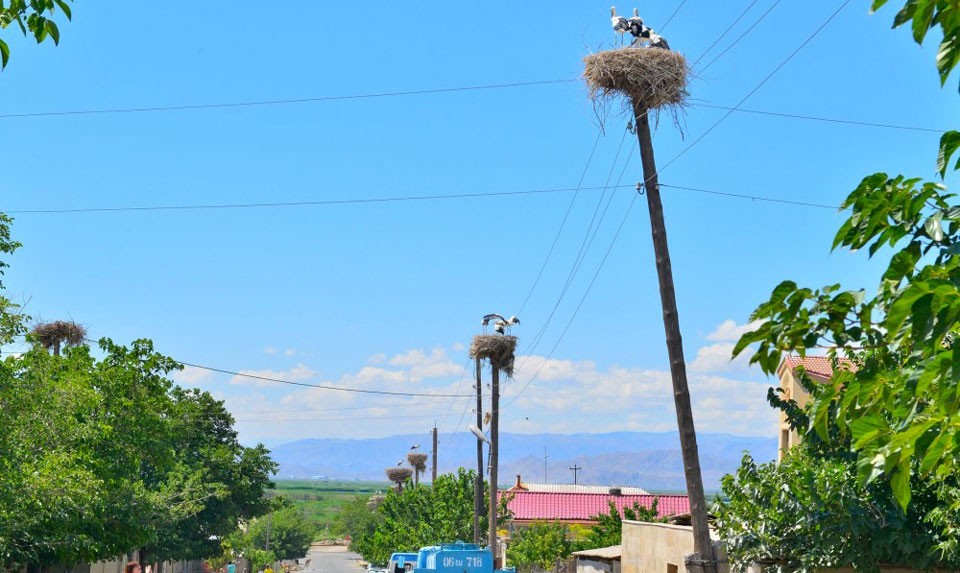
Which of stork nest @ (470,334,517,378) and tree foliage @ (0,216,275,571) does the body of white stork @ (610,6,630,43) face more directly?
the tree foliage

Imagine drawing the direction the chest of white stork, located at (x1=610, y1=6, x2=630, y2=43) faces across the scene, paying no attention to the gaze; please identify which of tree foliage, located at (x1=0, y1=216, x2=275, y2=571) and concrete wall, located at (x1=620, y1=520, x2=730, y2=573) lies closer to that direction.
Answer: the tree foliage

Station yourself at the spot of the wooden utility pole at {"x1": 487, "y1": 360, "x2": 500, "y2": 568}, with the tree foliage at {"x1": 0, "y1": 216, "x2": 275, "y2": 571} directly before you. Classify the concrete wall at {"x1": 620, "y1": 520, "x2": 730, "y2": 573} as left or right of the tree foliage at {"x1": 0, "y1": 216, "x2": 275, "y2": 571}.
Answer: left

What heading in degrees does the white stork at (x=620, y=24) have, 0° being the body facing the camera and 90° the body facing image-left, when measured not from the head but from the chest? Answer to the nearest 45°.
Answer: approximately 90°

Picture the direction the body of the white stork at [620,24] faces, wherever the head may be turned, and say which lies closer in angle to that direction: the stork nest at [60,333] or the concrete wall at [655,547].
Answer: the stork nest

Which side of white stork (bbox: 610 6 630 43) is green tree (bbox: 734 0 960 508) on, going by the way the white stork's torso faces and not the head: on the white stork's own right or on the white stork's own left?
on the white stork's own left

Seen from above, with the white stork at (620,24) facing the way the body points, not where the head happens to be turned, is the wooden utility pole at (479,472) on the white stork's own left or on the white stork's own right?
on the white stork's own right

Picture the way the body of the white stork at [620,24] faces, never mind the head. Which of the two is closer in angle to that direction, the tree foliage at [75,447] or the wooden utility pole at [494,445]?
the tree foliage

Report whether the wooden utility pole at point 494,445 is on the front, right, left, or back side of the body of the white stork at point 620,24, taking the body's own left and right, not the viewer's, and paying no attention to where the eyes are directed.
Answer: right
